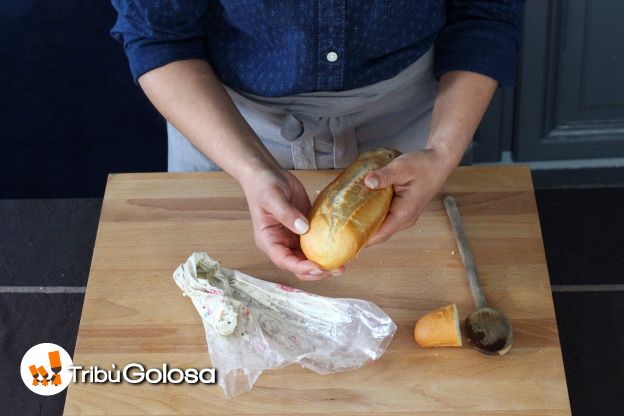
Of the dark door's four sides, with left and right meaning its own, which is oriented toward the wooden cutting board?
front

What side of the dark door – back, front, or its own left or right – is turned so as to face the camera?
front

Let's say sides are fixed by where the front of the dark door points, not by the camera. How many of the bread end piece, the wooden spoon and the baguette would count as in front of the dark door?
3

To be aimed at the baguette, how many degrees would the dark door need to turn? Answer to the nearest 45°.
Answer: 0° — it already faces it

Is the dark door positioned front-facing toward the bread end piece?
yes

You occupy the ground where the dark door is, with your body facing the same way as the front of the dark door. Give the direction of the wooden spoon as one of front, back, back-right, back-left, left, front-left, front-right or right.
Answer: front

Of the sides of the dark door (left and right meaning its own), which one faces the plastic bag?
front
